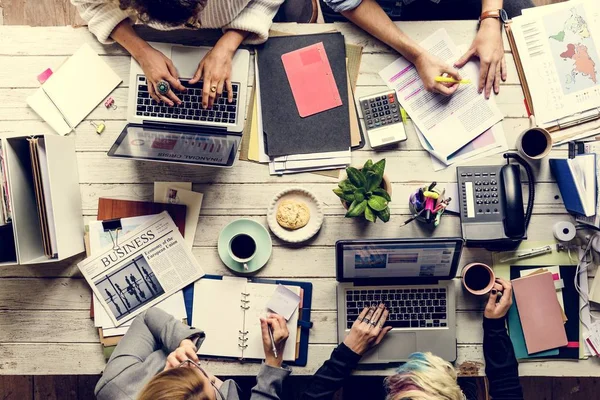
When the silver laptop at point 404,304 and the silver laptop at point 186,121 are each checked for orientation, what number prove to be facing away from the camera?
1

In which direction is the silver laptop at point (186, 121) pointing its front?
away from the camera

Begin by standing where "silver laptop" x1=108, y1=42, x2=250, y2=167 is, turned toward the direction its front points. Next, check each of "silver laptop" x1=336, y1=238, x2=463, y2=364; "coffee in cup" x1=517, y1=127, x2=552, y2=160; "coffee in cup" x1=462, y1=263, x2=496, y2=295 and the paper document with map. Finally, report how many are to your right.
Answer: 4

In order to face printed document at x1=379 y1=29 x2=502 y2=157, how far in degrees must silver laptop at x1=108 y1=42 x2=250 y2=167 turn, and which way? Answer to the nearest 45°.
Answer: approximately 90° to its right

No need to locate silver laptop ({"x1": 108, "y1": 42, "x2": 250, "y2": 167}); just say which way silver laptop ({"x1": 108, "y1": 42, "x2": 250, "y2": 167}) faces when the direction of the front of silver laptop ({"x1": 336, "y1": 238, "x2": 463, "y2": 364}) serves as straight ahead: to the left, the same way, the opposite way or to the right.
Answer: the opposite way

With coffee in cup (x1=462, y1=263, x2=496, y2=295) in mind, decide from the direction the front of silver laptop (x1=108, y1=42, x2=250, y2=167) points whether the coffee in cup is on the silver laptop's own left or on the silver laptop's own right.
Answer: on the silver laptop's own right

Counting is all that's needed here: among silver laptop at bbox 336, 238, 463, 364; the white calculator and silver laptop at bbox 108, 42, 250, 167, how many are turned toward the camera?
2

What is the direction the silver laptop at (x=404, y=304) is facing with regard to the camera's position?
facing the viewer

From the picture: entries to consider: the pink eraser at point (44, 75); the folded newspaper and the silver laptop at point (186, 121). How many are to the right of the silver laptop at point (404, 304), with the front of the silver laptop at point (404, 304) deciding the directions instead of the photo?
3

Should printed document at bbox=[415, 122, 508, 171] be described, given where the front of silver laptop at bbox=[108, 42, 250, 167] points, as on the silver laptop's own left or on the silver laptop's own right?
on the silver laptop's own right

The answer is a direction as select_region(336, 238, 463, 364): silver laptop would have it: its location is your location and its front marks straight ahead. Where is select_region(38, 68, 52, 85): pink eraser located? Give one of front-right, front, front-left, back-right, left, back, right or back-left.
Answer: right
